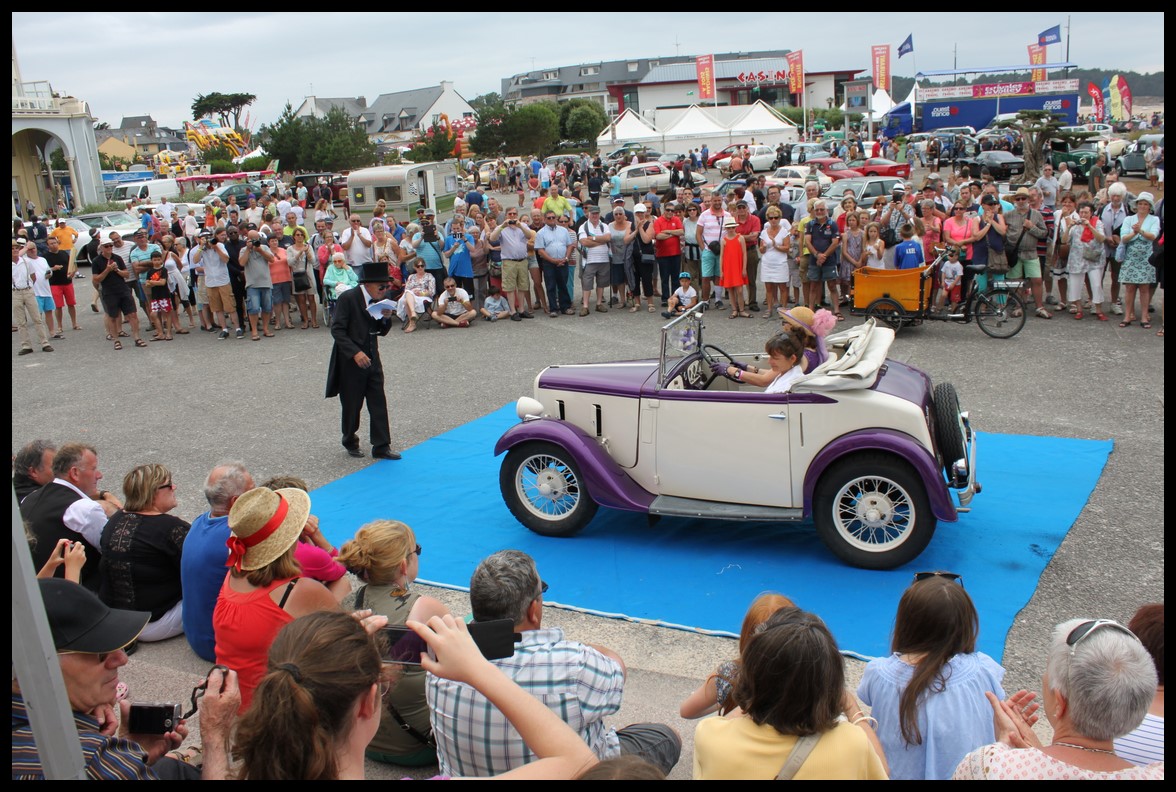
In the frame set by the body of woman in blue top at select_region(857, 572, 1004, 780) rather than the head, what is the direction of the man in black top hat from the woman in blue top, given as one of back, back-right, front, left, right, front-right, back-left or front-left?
front-left

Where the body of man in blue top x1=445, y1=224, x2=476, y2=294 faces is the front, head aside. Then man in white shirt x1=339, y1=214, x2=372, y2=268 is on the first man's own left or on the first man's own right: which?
on the first man's own right

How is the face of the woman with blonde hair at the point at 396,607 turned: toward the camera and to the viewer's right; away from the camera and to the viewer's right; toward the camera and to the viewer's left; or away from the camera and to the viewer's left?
away from the camera and to the viewer's right

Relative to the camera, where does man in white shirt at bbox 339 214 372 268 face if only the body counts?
toward the camera

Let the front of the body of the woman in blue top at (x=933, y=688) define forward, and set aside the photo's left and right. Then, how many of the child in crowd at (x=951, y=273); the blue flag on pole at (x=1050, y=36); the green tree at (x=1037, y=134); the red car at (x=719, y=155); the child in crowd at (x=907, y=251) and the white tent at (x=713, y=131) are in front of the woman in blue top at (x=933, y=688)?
6

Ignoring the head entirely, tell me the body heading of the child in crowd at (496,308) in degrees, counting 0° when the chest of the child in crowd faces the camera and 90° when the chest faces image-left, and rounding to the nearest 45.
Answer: approximately 0°

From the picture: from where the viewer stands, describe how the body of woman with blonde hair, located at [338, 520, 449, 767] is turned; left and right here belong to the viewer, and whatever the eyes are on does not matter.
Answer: facing away from the viewer and to the right of the viewer

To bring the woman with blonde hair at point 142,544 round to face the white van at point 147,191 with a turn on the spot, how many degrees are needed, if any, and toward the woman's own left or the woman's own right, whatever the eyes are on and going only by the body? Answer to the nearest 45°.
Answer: approximately 45° to the woman's own left

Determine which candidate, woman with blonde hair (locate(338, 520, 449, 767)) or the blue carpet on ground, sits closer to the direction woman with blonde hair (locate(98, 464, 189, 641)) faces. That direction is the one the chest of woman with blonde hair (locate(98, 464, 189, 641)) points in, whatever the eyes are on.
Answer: the blue carpet on ground

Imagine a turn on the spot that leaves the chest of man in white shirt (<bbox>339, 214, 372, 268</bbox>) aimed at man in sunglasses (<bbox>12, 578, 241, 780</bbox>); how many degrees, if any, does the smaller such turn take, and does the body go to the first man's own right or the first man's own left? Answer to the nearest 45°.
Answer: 0° — they already face them

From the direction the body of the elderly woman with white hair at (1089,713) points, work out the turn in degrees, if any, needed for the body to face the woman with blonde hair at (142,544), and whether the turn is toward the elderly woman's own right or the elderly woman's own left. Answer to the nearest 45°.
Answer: approximately 45° to the elderly woman's own left

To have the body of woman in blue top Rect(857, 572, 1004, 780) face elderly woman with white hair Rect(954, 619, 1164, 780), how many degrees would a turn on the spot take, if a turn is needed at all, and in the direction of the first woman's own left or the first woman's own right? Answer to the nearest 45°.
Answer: approximately 135° to the first woman's own right

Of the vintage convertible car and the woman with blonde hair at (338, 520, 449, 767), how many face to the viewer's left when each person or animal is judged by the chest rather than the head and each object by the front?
1

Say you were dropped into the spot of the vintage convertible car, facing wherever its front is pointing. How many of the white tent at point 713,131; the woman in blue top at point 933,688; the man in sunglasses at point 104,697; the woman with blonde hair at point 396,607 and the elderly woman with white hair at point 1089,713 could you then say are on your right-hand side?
1

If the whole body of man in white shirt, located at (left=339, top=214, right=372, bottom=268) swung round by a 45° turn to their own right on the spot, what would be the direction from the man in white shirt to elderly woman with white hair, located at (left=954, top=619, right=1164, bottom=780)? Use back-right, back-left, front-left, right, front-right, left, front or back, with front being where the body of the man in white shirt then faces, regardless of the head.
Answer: front-left

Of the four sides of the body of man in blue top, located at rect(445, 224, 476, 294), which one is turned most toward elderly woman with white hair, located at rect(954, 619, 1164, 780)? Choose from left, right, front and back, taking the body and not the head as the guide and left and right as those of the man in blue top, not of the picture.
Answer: front

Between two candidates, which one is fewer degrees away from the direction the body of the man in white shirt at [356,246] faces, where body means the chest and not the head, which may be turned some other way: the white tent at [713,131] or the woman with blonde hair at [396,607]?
the woman with blonde hair

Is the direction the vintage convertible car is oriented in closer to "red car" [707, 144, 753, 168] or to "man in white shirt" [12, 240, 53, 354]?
the man in white shirt

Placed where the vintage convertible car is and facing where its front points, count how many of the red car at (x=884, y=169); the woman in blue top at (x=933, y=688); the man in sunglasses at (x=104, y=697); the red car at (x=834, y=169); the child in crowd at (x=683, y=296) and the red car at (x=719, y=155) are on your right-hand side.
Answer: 4

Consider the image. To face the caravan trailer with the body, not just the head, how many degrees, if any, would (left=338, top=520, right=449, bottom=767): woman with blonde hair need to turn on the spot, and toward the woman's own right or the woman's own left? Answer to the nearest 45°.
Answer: approximately 45° to the woman's own left

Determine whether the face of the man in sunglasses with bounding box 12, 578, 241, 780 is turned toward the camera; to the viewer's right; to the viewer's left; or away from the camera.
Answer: to the viewer's right
